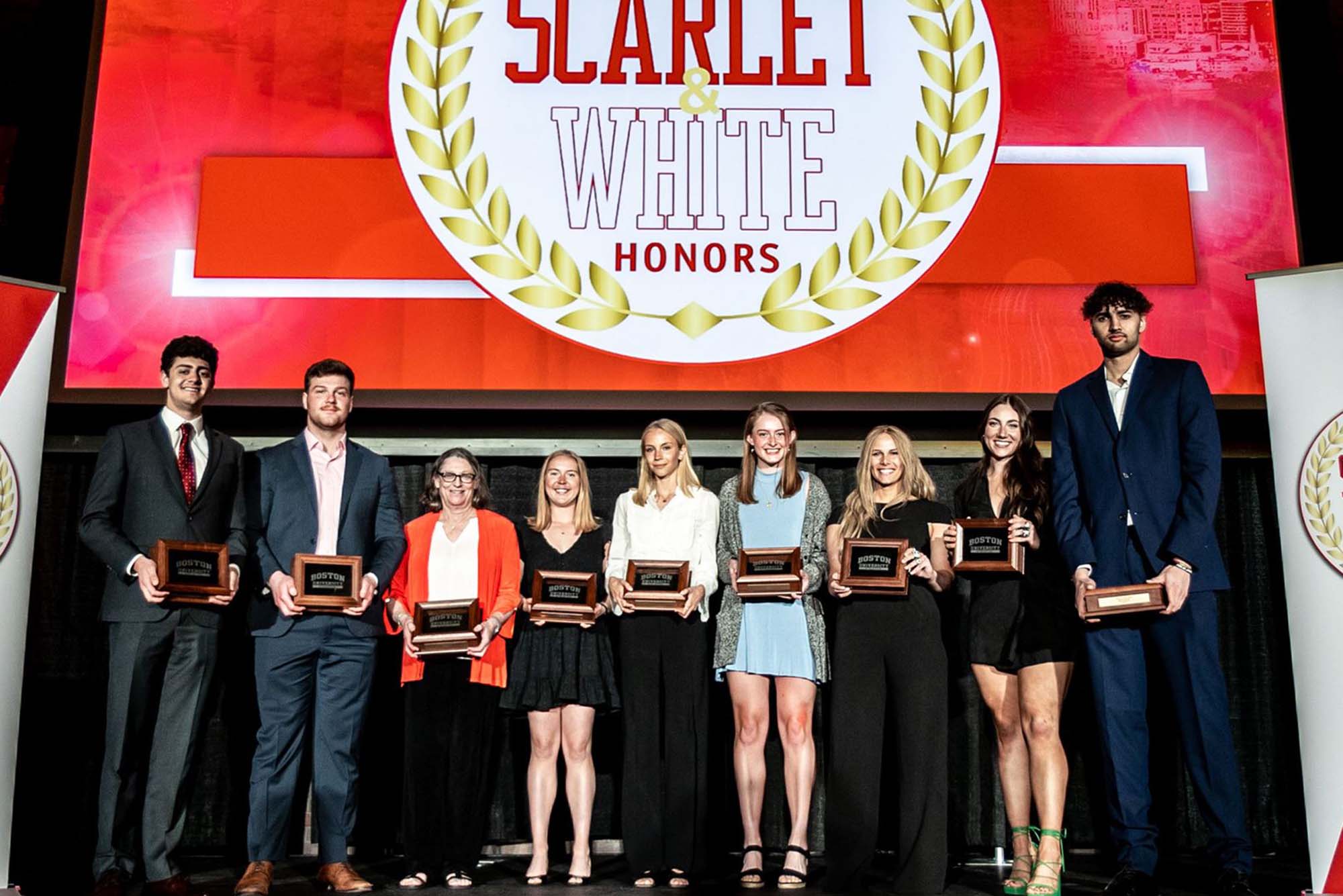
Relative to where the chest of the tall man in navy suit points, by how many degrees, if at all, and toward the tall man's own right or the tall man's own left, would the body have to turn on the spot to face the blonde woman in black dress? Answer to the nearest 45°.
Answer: approximately 90° to the tall man's own right

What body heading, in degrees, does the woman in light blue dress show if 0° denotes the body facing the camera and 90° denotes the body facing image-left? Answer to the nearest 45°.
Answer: approximately 0°

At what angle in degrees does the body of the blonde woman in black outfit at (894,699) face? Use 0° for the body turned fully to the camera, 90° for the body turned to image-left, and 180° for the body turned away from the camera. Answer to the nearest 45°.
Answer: approximately 0°

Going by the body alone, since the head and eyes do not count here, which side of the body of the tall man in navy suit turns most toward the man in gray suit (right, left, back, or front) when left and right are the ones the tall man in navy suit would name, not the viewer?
right

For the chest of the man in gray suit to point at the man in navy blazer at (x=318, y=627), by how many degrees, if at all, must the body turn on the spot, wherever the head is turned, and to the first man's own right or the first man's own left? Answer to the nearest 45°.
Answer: approximately 45° to the first man's own left

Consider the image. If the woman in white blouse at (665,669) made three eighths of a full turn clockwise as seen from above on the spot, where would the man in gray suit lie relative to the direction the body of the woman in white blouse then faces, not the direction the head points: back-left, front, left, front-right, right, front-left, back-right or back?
front-left
